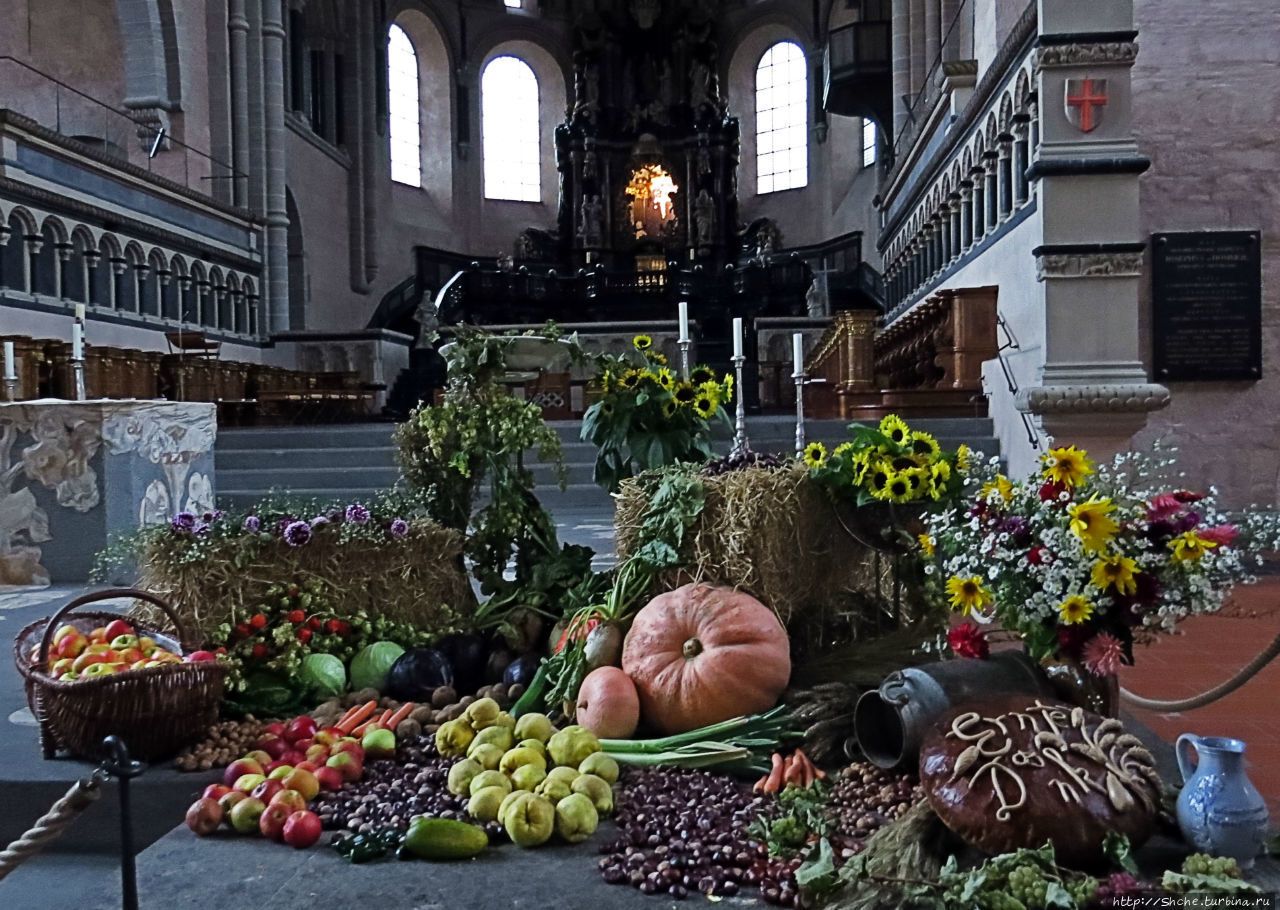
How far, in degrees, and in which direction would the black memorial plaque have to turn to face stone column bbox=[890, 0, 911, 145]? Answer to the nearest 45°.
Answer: approximately 135° to its right

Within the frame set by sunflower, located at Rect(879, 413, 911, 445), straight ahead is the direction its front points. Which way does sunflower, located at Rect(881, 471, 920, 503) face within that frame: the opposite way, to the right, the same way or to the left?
the same way

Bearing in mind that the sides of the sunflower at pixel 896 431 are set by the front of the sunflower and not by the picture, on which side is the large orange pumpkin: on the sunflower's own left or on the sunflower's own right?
on the sunflower's own right

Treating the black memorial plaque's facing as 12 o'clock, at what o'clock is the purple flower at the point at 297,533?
The purple flower is roughly at 1 o'clock from the black memorial plaque.

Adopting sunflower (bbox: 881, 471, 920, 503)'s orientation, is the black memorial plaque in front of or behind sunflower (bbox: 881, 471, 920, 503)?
behind

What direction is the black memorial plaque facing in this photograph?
toward the camera

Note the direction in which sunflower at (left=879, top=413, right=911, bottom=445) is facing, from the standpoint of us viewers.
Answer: facing the viewer

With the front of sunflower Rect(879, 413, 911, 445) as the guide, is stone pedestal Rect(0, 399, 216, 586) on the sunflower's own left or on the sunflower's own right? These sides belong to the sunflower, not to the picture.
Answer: on the sunflower's own right

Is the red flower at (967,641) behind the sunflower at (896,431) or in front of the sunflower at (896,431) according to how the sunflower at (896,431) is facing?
in front

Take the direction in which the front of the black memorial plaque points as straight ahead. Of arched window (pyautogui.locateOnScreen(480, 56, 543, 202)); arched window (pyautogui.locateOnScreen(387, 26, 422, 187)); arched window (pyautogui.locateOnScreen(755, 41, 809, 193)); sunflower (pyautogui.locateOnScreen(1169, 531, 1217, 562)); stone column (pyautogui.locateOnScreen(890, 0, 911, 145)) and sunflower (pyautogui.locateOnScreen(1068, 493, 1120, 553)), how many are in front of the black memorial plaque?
2

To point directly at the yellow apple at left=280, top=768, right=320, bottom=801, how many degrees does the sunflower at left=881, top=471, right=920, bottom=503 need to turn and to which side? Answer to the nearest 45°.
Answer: approximately 45° to its right

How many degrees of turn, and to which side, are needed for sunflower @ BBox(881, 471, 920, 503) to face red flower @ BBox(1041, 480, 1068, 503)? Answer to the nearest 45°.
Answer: approximately 45° to its left

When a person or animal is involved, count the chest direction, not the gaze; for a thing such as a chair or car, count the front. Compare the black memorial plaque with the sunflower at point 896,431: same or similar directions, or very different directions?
same or similar directions

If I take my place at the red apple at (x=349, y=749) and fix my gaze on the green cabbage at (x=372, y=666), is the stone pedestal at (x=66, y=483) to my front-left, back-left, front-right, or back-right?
front-left

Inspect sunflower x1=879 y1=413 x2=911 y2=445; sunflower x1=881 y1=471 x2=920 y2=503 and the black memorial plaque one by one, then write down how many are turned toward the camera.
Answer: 3

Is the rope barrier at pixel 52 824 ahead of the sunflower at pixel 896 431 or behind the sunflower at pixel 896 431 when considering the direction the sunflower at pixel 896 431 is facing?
ahead

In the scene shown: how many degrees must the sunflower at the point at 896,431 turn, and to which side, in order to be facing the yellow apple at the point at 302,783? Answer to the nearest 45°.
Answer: approximately 45° to its right
